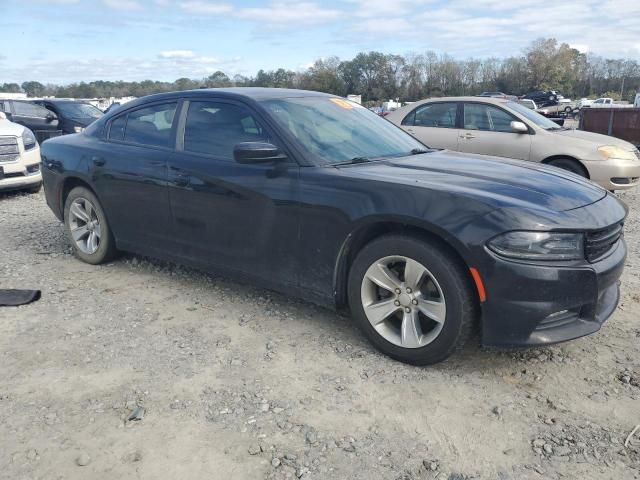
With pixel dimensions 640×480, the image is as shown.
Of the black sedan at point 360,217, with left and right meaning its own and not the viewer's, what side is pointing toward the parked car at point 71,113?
back

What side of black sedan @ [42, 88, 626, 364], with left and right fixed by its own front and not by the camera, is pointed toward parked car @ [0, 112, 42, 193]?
back

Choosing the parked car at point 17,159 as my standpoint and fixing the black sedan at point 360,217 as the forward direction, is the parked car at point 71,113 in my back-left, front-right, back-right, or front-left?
back-left

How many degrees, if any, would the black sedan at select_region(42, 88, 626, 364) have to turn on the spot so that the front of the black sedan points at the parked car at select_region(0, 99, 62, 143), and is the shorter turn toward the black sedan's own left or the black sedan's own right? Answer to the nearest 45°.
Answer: approximately 180°

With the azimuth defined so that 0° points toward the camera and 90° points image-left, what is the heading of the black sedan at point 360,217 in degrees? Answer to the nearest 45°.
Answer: approximately 315°

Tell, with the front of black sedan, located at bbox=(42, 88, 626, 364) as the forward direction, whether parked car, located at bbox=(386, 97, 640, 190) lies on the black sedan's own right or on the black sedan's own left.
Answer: on the black sedan's own left
